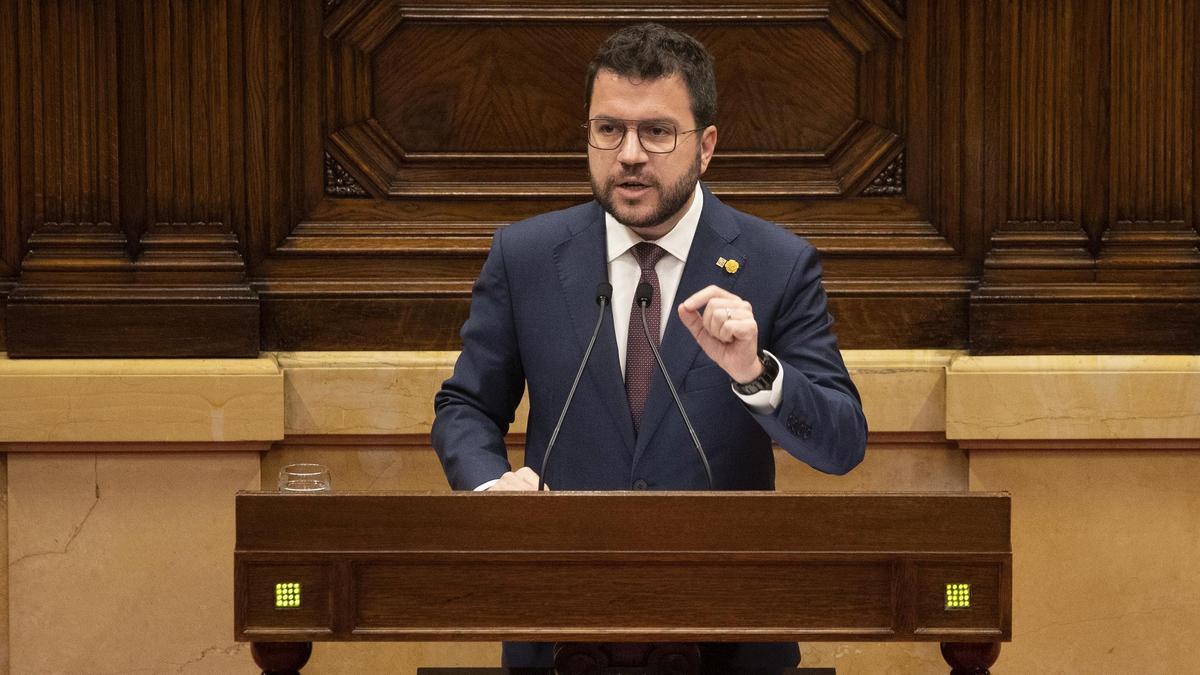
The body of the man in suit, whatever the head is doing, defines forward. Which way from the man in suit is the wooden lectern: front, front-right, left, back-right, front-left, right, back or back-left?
front

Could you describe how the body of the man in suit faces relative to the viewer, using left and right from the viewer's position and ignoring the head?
facing the viewer

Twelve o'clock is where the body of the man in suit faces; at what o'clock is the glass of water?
The glass of water is roughly at 3 o'clock from the man in suit.
